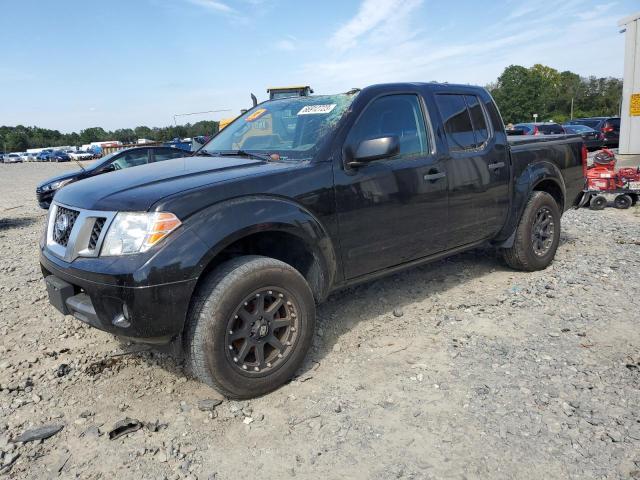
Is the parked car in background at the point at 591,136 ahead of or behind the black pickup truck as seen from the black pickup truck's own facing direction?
behind

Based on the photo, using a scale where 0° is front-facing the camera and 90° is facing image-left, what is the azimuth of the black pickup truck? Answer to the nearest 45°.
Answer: approximately 45°

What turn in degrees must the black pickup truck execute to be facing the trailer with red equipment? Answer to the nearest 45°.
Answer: approximately 180°

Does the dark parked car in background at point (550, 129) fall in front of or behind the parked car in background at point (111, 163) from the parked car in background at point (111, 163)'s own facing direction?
behind

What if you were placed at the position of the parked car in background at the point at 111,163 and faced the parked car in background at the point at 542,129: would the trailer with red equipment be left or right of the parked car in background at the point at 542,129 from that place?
right

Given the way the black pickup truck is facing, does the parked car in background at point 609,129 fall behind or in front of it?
behind

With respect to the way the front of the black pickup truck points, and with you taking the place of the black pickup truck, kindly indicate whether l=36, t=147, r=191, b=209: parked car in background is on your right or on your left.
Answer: on your right

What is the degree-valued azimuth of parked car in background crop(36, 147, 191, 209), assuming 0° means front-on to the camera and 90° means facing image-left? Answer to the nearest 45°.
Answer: approximately 45°

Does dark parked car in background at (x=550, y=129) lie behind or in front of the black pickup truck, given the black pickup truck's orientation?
behind
